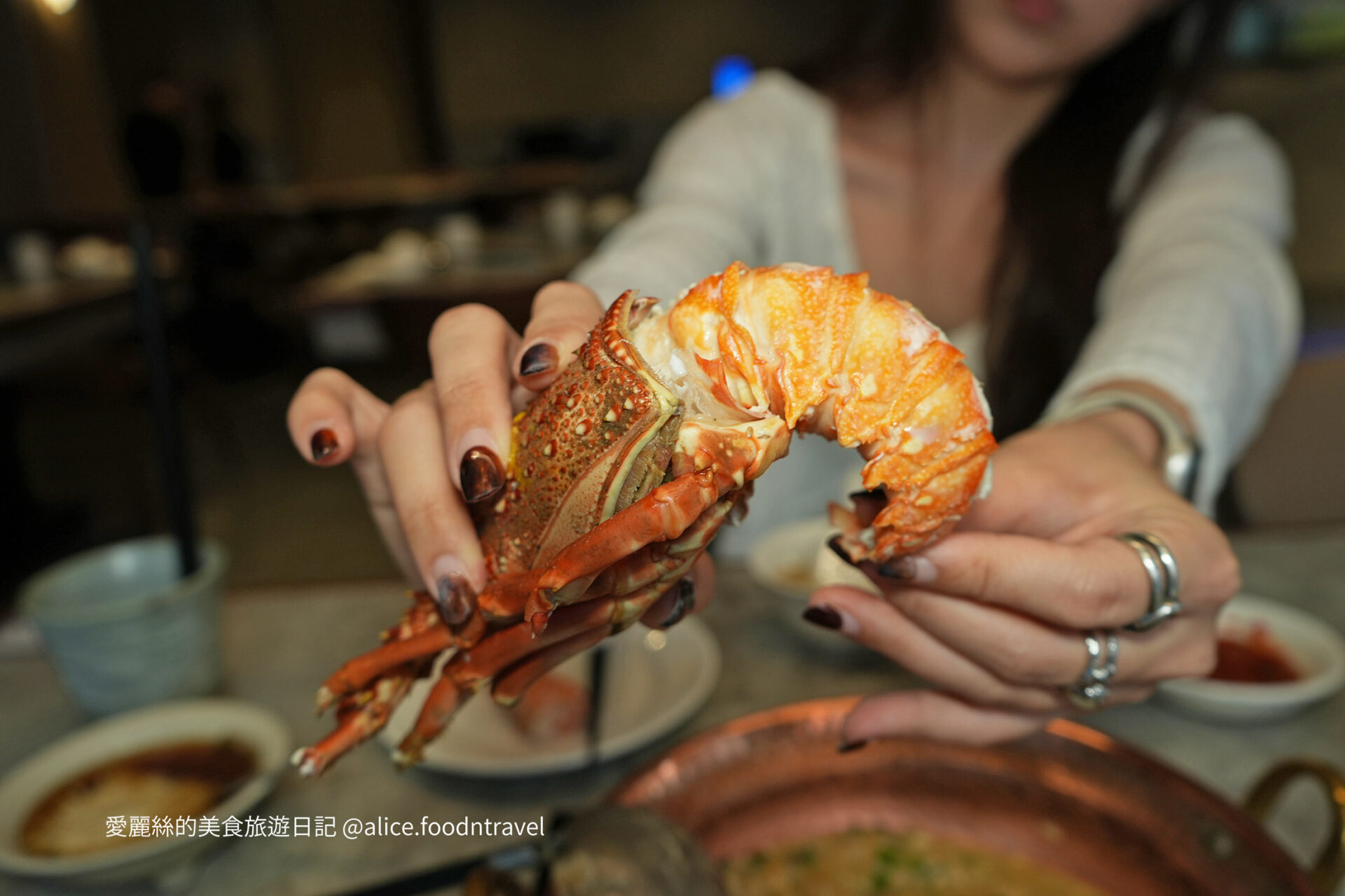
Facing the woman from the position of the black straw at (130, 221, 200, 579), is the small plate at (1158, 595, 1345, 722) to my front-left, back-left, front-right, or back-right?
front-right

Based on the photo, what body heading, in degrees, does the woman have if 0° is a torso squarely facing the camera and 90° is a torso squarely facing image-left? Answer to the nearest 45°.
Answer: approximately 0°

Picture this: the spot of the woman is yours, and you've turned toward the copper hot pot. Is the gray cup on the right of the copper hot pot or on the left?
right

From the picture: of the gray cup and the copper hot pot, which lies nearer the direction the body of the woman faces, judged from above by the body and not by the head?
the copper hot pot

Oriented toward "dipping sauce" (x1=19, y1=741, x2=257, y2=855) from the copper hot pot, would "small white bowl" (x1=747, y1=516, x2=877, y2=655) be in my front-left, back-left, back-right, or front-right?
front-right

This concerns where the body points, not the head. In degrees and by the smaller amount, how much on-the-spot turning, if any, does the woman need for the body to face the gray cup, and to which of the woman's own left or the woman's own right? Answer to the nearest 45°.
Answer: approximately 45° to the woman's own right

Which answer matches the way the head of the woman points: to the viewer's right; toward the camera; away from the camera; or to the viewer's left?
toward the camera

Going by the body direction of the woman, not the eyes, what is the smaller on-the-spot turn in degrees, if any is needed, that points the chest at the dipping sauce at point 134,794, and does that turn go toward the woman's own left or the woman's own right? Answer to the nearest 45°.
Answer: approximately 45° to the woman's own right

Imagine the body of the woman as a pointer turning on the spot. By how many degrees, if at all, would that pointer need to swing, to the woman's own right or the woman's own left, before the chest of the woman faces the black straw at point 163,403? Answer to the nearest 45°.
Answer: approximately 45° to the woman's own right
